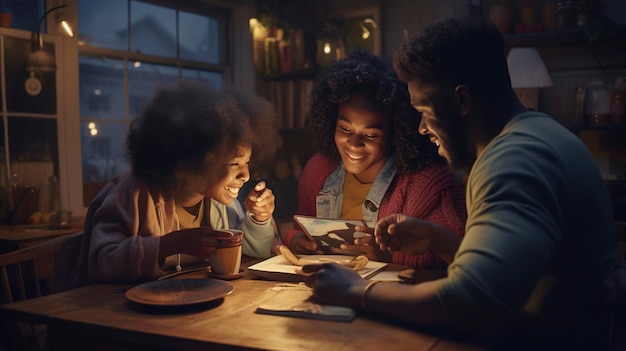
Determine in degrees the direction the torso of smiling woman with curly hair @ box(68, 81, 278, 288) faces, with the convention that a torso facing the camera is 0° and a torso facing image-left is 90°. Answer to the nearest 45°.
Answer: approximately 315°

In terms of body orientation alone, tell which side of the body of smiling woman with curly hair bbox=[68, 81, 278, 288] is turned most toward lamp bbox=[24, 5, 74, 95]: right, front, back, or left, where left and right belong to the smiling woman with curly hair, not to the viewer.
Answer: back

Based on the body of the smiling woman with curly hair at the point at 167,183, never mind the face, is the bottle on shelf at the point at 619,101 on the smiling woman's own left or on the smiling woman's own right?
on the smiling woman's own left

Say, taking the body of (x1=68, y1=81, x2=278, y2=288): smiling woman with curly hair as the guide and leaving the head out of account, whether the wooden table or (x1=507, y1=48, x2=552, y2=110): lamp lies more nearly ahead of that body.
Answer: the wooden table

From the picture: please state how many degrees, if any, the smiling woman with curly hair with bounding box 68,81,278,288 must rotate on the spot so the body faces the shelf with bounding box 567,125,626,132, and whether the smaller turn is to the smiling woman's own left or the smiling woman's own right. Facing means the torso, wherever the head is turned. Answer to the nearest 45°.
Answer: approximately 90° to the smiling woman's own left

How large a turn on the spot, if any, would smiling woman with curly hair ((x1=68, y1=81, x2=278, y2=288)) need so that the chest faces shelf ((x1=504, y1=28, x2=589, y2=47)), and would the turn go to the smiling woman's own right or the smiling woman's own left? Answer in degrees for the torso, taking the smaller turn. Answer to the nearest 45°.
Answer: approximately 90° to the smiling woman's own left

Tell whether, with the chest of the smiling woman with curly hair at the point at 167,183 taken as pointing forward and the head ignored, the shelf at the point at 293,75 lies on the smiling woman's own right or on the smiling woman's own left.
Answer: on the smiling woman's own left

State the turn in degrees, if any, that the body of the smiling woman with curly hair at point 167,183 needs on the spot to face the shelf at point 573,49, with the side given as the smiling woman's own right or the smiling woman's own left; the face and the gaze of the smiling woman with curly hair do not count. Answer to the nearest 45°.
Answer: approximately 90° to the smiling woman's own left

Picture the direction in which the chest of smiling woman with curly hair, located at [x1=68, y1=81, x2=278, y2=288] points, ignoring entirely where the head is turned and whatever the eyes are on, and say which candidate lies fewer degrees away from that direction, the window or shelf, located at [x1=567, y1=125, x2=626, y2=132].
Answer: the shelf
